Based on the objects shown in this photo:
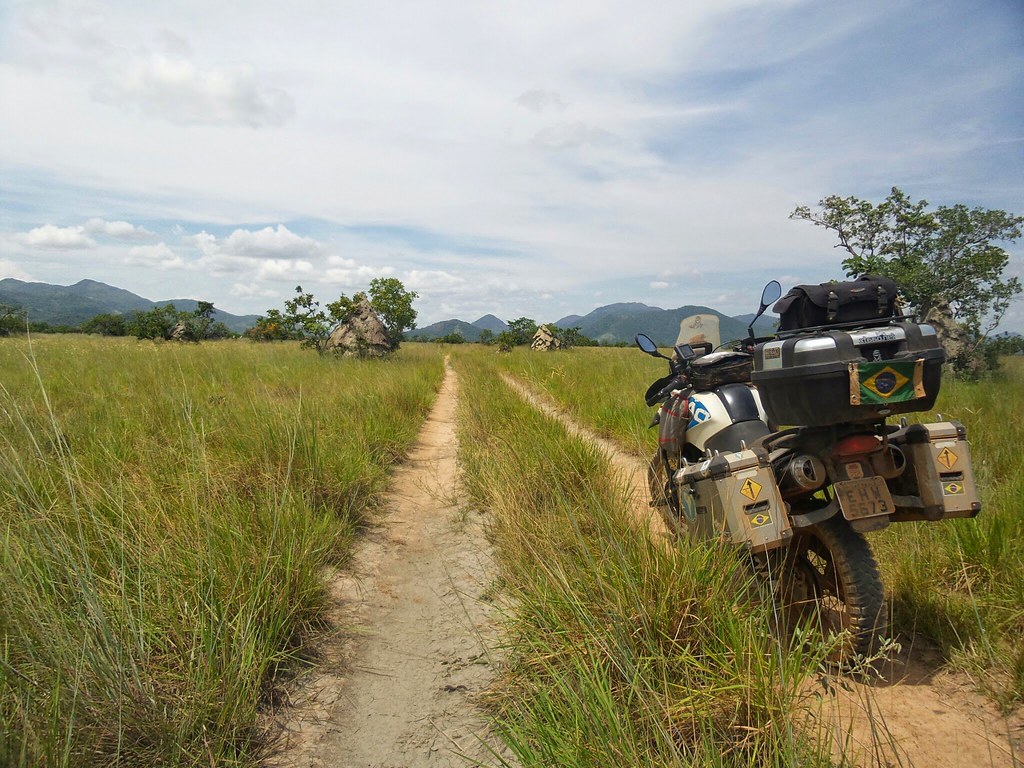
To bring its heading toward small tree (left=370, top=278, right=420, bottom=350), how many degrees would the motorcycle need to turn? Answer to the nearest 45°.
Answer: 0° — it already faces it

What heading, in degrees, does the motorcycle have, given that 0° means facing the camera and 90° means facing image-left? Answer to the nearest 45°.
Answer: approximately 135°

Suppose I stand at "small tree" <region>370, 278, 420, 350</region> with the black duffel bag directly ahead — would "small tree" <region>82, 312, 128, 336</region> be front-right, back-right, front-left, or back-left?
back-right
